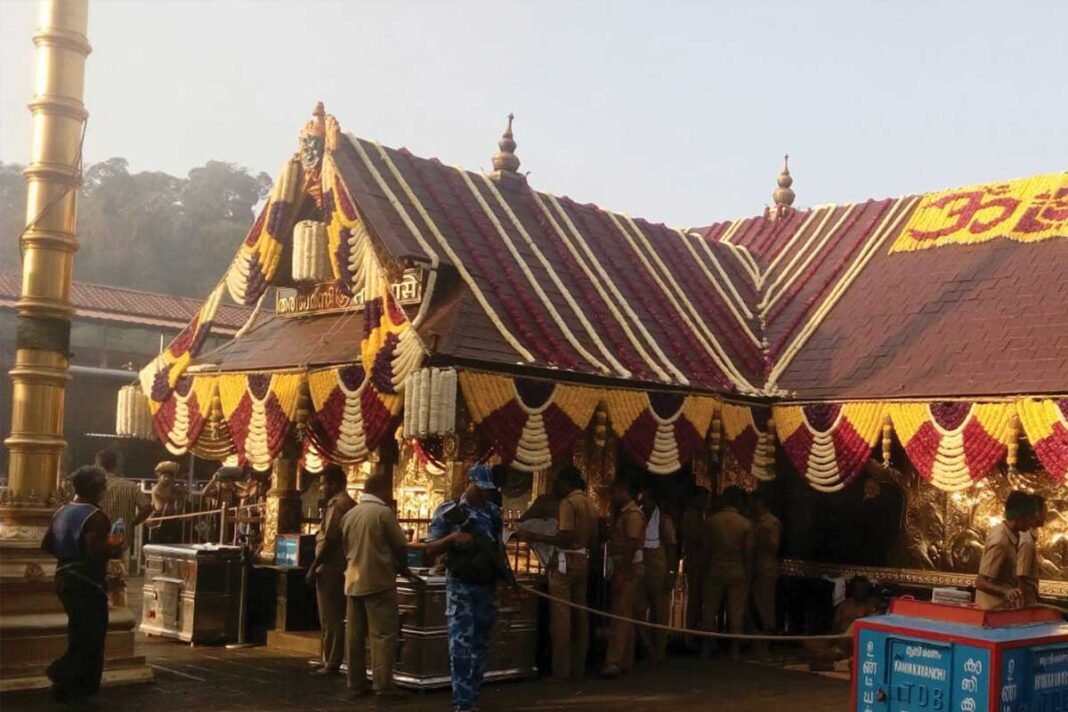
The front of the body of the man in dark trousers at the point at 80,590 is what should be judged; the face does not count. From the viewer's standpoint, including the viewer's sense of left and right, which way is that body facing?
facing away from the viewer and to the right of the viewer

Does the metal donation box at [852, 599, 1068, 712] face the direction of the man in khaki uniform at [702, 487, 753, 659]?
no

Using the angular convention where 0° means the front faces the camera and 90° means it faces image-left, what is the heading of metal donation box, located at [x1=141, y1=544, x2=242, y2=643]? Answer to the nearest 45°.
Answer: approximately 45°

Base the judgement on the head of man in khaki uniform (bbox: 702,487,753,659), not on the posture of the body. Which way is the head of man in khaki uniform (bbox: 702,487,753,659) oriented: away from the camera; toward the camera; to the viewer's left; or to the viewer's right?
away from the camera

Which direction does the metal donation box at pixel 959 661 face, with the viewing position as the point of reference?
facing the viewer and to the left of the viewer

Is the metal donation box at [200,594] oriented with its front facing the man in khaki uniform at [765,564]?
no
